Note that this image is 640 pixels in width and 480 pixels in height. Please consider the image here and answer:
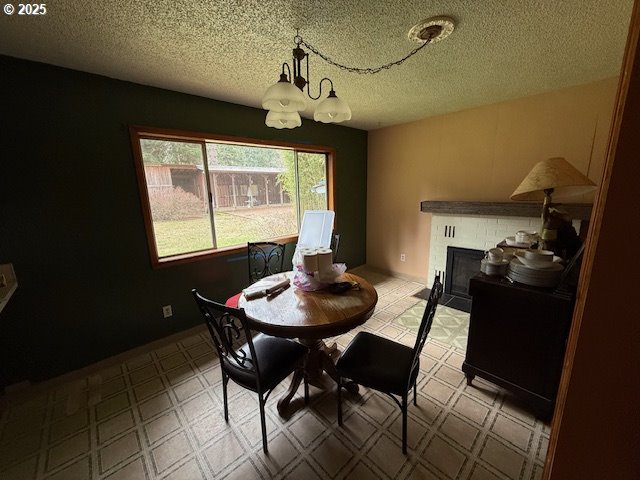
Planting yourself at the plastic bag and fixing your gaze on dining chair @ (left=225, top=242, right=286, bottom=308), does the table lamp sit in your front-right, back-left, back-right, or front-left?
back-right

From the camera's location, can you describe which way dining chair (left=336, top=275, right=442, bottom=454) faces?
facing away from the viewer and to the left of the viewer

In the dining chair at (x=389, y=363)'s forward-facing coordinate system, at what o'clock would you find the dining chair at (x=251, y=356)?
the dining chair at (x=251, y=356) is roughly at 10 o'clock from the dining chair at (x=389, y=363).

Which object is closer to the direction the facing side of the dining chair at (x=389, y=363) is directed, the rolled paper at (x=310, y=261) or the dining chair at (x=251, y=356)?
the rolled paper

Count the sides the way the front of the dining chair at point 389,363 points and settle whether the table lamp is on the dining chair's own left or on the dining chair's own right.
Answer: on the dining chair's own right
